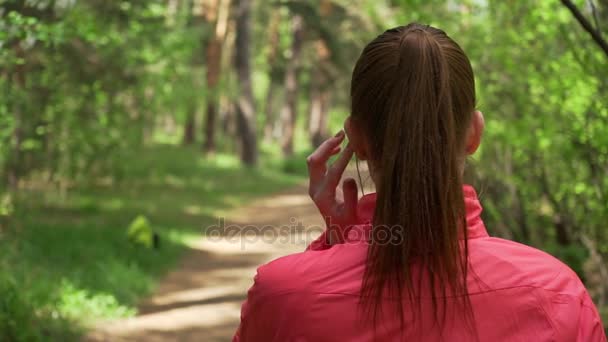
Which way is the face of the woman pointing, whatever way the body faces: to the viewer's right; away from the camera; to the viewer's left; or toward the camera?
away from the camera

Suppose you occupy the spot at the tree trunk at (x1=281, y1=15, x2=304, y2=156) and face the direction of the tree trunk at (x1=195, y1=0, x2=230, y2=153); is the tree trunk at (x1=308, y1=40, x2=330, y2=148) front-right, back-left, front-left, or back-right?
back-right

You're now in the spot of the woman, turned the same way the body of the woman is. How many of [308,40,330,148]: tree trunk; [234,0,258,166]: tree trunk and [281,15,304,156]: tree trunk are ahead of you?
3

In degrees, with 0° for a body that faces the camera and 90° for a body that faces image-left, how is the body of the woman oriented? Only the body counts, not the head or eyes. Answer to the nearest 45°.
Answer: approximately 180°

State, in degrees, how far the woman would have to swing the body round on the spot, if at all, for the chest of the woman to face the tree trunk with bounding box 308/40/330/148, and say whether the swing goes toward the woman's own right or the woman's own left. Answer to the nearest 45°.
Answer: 0° — they already face it

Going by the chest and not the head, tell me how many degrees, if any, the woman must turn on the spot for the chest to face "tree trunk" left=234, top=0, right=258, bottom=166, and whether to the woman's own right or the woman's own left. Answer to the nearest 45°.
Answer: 0° — they already face it

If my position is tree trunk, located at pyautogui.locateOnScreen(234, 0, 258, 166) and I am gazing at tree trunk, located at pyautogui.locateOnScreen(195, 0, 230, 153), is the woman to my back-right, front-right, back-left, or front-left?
back-left

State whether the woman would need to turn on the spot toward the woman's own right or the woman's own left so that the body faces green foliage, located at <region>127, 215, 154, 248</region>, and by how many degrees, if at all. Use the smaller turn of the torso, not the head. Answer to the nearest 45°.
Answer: approximately 45° to the woman's own left

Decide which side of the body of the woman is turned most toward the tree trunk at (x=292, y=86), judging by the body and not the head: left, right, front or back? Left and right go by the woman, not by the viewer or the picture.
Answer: front
